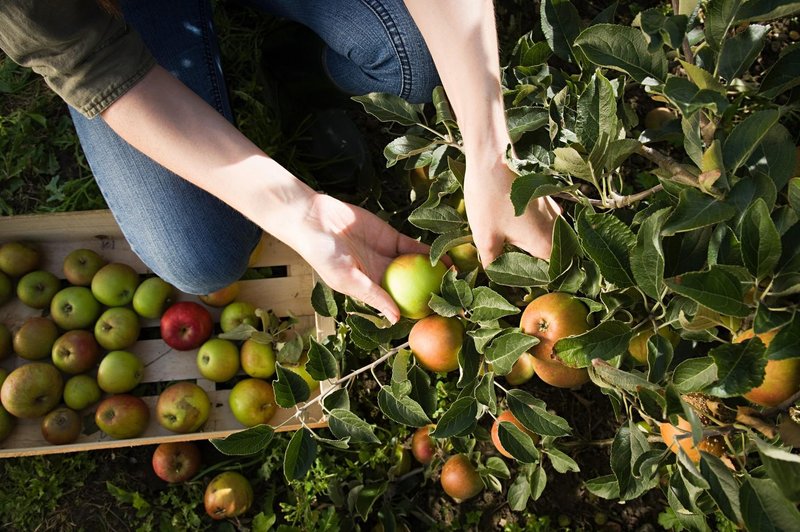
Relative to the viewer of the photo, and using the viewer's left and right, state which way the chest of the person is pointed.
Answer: facing the viewer and to the right of the viewer
